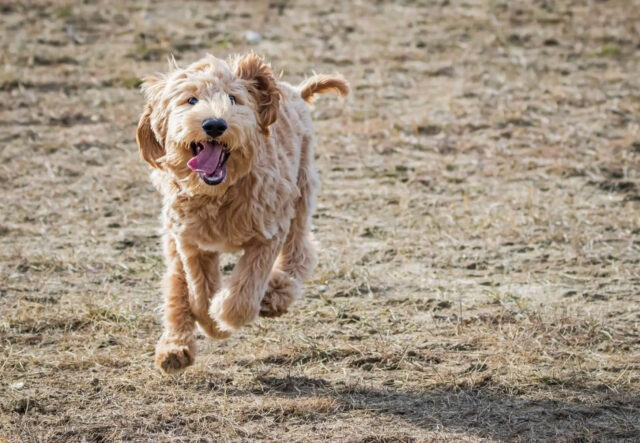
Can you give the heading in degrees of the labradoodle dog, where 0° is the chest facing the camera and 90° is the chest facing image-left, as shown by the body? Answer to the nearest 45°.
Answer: approximately 45°
